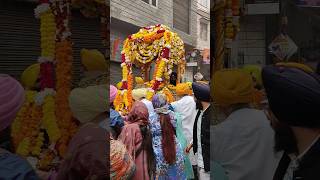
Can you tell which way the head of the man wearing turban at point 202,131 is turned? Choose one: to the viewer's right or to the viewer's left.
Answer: to the viewer's left
